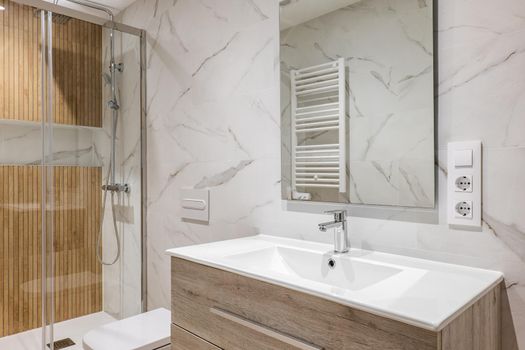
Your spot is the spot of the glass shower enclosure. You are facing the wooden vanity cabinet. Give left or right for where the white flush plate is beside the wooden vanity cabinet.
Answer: left

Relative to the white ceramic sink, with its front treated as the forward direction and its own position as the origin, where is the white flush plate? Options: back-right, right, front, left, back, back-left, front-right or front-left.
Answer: right

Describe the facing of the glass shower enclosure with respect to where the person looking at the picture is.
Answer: facing the viewer and to the right of the viewer

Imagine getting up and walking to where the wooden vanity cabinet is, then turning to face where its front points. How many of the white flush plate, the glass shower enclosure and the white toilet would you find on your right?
3

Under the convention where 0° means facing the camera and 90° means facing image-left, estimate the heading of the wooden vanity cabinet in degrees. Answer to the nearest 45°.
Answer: approximately 45°

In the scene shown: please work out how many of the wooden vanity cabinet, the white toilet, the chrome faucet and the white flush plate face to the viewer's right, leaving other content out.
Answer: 0

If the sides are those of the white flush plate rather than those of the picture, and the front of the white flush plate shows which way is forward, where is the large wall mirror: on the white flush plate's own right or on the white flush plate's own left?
on the white flush plate's own left

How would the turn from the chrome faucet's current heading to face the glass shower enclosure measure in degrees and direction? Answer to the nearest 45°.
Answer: approximately 45° to its right

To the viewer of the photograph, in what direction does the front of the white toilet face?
facing the viewer and to the left of the viewer
